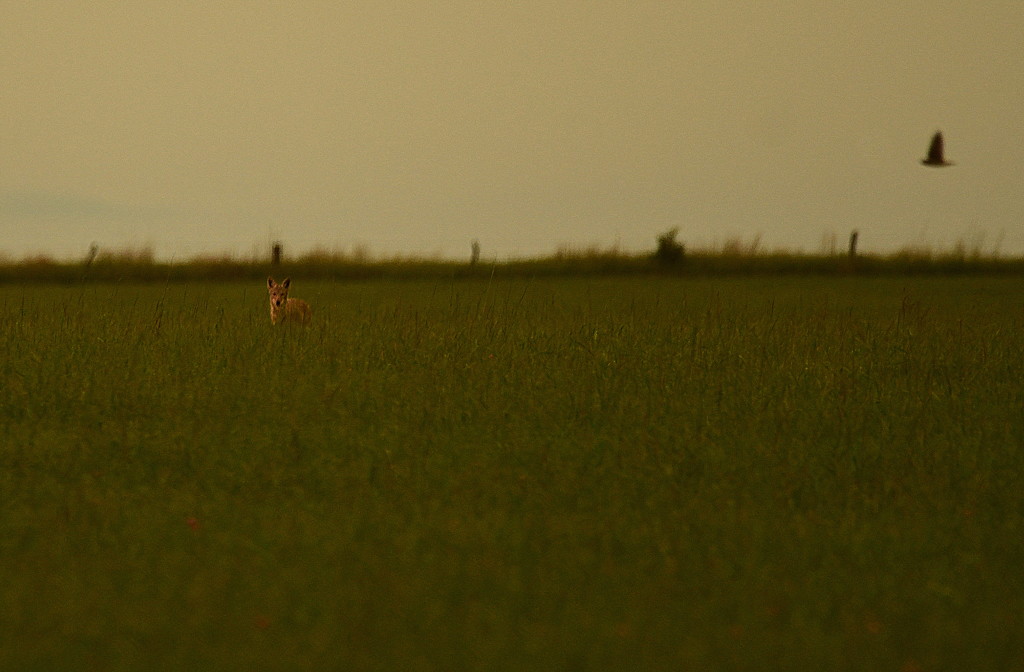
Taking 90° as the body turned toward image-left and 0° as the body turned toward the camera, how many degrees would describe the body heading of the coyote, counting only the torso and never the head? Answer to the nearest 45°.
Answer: approximately 45°

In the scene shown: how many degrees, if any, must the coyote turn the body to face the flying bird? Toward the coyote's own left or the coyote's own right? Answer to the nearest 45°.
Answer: approximately 135° to the coyote's own left
